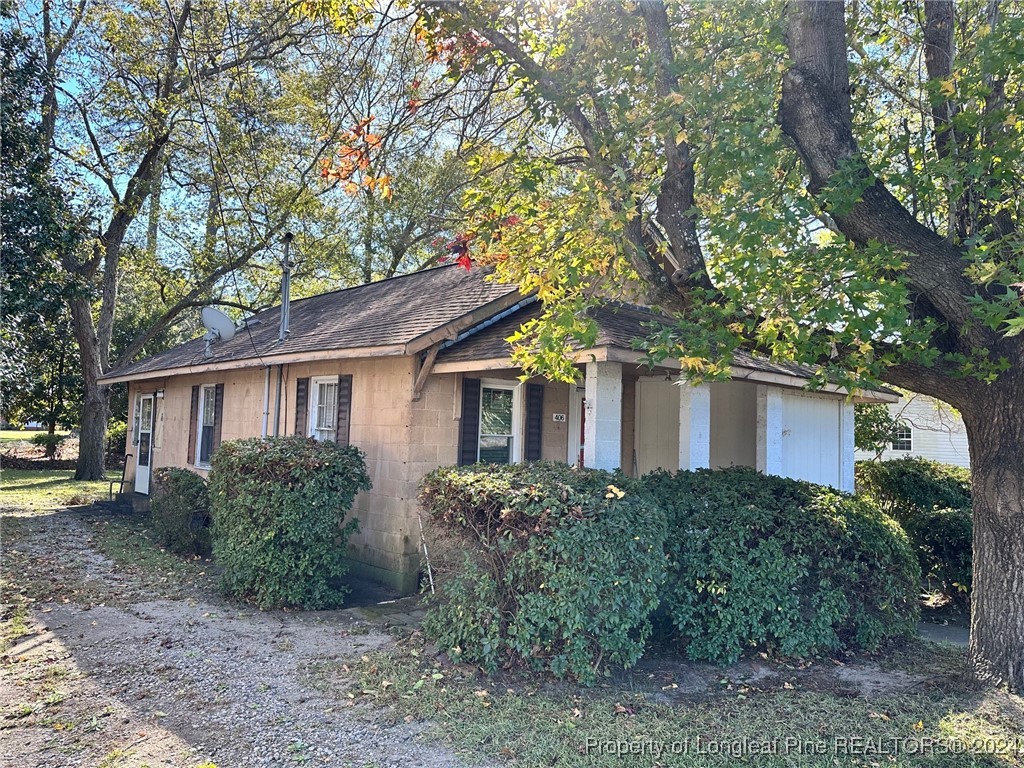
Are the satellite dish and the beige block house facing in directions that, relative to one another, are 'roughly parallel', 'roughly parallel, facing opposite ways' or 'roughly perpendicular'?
roughly perpendicular

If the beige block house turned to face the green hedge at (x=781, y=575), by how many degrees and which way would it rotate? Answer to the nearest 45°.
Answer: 0° — it already faces it

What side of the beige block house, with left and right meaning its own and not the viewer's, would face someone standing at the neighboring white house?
left

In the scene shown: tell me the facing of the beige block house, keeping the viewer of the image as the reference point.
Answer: facing the viewer and to the right of the viewer

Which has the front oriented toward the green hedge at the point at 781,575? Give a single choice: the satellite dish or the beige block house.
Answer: the beige block house

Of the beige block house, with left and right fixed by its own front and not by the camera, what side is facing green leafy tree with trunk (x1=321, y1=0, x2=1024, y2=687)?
front

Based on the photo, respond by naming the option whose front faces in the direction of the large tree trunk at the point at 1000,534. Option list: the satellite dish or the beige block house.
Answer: the beige block house

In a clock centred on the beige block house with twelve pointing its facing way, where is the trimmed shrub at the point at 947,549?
The trimmed shrub is roughly at 11 o'clock from the beige block house.
